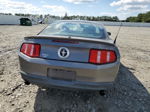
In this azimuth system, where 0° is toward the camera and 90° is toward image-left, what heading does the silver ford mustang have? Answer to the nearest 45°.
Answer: approximately 180°
